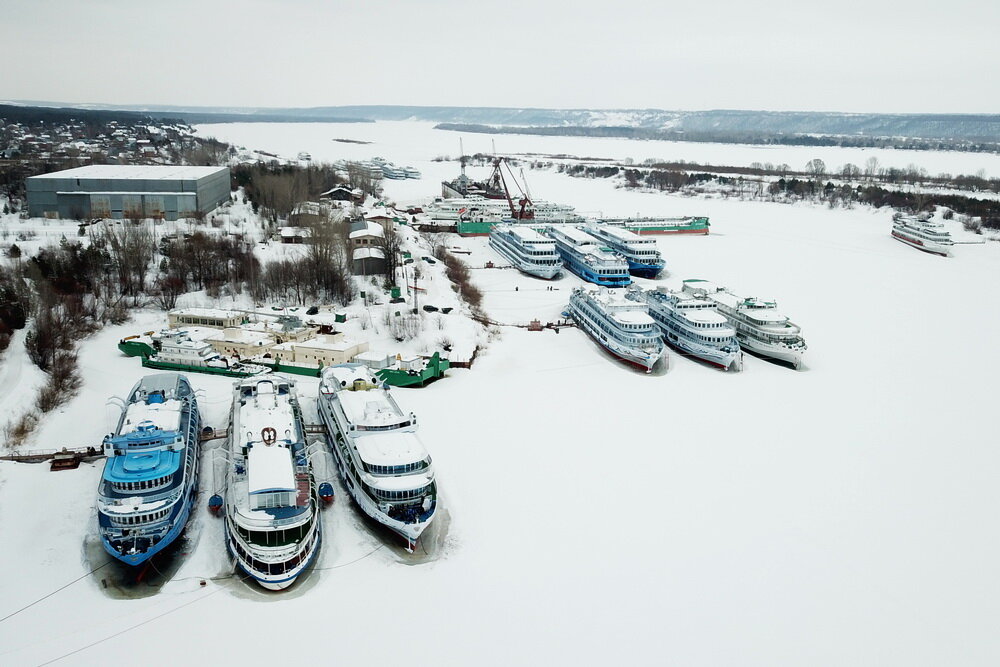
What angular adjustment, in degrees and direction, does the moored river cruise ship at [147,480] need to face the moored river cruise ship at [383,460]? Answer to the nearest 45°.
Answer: approximately 90° to its left

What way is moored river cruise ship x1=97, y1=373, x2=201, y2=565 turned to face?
toward the camera

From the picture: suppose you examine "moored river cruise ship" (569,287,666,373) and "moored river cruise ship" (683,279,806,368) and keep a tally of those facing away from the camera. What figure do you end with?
0

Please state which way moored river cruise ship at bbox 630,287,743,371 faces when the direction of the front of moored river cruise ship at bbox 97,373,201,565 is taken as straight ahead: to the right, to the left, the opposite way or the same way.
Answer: the same way

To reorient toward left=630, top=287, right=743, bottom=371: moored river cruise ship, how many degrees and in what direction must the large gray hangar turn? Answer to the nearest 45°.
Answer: approximately 45° to its left

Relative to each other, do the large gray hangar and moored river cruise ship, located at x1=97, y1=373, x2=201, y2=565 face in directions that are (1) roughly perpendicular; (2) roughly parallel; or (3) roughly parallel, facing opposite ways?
roughly parallel

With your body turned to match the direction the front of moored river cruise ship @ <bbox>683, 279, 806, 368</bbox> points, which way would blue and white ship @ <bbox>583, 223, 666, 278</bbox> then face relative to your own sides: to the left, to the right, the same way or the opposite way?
the same way

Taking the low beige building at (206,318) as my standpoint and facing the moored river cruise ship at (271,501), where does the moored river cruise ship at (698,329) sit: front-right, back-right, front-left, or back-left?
front-left

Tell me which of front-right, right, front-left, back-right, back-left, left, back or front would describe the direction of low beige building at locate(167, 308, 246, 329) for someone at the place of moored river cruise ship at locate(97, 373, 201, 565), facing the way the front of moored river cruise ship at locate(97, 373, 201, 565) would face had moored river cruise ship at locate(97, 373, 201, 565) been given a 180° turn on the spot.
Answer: front

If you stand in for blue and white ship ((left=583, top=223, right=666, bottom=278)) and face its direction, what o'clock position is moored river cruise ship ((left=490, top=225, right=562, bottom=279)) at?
The moored river cruise ship is roughly at 4 o'clock from the blue and white ship.

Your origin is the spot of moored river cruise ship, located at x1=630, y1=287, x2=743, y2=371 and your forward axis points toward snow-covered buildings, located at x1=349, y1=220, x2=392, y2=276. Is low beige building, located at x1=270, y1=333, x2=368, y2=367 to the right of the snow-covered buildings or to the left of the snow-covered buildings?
left
